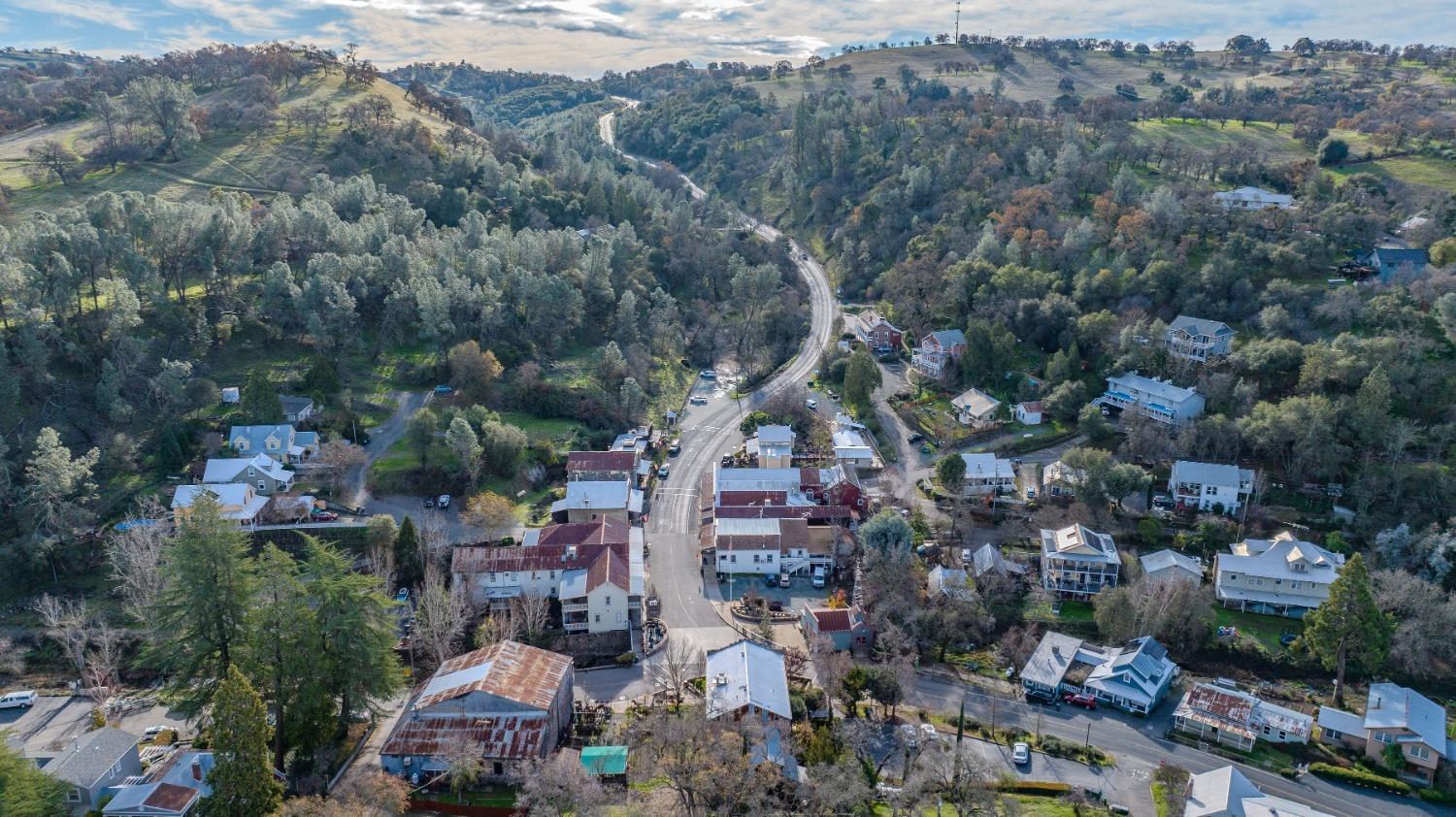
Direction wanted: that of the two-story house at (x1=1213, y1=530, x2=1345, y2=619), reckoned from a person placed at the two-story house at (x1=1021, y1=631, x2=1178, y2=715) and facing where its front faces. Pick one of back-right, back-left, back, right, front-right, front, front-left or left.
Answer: back

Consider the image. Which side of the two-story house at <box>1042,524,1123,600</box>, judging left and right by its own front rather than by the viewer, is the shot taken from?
front

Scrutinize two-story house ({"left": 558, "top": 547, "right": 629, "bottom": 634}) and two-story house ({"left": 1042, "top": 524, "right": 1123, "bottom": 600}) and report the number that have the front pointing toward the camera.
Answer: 1

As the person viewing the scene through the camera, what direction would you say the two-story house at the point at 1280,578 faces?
facing the viewer

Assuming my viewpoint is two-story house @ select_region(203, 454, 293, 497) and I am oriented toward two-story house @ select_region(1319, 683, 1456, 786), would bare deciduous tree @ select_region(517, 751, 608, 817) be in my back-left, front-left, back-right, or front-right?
front-right

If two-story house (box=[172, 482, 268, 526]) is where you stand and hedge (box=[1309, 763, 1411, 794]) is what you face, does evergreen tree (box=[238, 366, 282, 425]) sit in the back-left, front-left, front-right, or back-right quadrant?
back-left

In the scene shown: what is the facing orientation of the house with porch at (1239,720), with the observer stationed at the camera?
facing the viewer and to the left of the viewer

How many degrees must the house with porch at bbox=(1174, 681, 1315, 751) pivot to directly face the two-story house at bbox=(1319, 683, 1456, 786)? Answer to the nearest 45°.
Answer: approximately 135° to its left

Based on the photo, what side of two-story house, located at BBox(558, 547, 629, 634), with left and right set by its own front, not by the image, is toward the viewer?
right

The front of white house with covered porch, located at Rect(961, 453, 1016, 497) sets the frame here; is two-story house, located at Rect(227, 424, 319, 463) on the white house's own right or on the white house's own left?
on the white house's own right

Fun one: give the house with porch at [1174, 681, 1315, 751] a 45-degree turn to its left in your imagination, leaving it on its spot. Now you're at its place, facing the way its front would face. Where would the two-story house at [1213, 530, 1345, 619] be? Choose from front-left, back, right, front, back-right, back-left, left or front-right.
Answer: back

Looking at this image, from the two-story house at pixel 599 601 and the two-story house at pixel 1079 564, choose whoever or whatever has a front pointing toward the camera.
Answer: the two-story house at pixel 1079 564

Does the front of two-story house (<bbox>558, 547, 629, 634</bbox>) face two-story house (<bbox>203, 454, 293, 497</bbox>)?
no

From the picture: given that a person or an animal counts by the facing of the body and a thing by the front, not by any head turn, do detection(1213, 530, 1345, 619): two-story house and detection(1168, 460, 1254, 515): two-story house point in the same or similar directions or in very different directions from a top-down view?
same or similar directions

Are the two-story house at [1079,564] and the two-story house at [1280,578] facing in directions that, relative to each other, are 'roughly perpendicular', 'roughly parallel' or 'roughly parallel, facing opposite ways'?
roughly parallel

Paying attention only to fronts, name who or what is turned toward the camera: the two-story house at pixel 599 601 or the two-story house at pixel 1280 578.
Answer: the two-story house at pixel 1280 578

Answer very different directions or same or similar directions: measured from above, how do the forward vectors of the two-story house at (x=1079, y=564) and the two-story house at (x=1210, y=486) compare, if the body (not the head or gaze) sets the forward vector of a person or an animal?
same or similar directions
